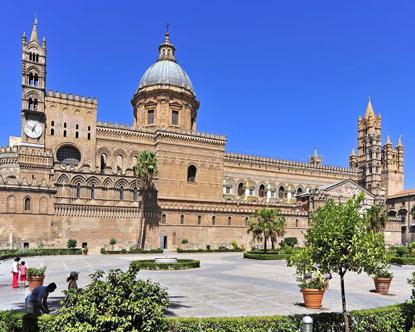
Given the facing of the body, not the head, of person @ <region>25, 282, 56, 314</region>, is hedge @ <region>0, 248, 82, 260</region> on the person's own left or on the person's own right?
on the person's own left

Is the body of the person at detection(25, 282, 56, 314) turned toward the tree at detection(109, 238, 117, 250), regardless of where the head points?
no

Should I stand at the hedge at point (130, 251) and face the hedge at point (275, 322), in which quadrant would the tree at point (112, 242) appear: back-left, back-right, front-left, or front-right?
back-right

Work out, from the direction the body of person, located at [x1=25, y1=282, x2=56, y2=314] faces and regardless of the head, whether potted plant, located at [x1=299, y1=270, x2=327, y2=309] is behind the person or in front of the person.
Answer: in front

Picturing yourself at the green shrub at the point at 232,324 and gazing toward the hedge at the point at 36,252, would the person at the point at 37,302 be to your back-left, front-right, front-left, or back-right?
front-left

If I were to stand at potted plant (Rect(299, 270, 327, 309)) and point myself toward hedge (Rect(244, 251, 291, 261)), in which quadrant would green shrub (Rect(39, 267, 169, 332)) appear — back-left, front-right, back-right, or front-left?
back-left

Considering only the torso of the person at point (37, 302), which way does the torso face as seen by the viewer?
to the viewer's right

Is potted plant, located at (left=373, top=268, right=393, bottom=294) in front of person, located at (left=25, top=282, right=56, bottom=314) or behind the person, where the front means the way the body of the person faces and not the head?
in front
